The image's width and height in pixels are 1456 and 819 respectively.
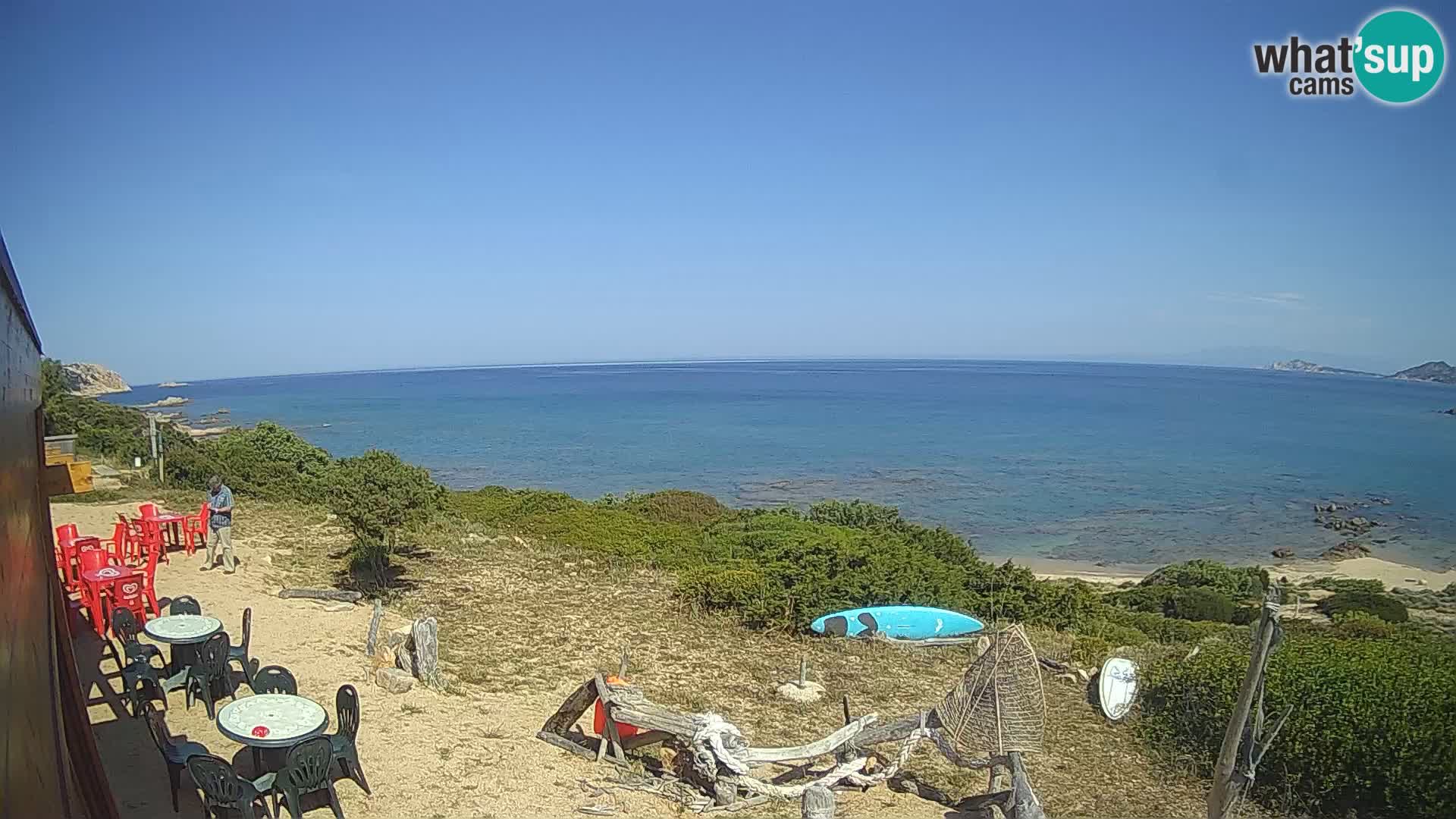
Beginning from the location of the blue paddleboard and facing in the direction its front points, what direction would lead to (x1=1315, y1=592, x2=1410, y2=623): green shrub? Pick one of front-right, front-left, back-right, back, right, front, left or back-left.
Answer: front-left

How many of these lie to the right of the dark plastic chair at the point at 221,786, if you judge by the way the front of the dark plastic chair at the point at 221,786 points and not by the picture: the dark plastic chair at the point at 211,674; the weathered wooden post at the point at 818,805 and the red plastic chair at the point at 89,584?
1

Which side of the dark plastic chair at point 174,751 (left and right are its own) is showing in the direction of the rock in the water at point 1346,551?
front

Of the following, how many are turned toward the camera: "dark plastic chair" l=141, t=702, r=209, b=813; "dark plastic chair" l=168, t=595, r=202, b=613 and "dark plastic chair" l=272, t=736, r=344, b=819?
1

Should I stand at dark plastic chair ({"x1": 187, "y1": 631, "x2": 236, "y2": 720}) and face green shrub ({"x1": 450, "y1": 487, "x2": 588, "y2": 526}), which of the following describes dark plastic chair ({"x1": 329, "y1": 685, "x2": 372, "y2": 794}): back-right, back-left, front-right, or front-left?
back-right

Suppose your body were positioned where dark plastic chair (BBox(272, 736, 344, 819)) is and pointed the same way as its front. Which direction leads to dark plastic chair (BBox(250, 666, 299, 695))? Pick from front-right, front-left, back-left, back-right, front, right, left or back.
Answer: front-right

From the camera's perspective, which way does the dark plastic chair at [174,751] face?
to the viewer's right

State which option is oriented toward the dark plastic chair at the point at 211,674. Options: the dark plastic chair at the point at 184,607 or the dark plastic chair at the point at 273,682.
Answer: the dark plastic chair at the point at 184,607

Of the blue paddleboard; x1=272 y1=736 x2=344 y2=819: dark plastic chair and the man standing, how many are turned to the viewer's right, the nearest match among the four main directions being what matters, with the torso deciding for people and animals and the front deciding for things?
1

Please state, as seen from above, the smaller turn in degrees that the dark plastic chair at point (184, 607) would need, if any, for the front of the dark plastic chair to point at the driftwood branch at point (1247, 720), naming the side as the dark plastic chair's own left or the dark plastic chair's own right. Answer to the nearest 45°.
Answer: approximately 45° to the dark plastic chair's own left

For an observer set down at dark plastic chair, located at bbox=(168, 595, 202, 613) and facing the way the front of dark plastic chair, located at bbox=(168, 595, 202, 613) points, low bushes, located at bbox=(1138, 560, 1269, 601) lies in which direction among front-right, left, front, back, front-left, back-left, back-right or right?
left

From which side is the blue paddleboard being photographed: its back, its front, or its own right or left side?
right

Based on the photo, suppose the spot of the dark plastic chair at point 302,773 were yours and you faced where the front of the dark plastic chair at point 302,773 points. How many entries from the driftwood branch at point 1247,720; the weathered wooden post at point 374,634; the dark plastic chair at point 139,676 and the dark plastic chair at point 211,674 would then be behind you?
1

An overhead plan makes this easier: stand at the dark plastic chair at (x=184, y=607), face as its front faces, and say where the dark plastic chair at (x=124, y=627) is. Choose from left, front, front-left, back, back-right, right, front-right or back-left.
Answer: front-right
